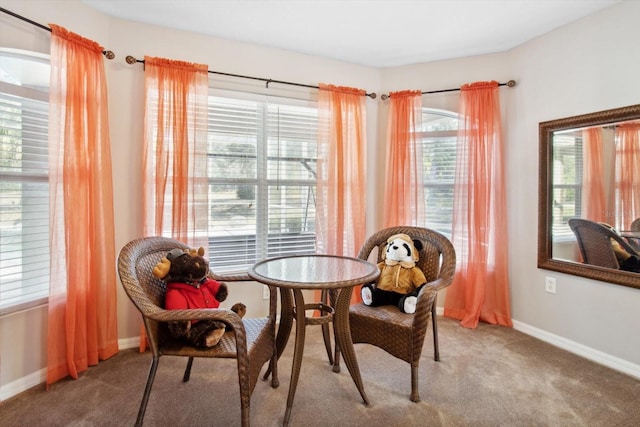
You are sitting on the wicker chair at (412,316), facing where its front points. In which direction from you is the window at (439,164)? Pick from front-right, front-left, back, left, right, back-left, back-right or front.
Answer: back-right

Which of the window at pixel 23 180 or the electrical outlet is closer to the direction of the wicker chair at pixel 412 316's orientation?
the window

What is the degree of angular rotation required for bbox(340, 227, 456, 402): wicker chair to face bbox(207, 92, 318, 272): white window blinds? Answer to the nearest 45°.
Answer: approximately 90° to its right

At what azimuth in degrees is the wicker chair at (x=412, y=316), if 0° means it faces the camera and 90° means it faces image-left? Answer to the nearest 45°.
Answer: approximately 45°

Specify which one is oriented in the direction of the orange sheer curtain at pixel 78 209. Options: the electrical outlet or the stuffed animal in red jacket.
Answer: the electrical outlet

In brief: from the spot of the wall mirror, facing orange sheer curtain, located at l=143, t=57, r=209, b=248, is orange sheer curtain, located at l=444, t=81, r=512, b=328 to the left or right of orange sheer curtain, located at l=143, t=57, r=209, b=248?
right

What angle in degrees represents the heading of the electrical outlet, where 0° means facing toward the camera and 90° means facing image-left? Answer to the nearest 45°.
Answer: approximately 45°
